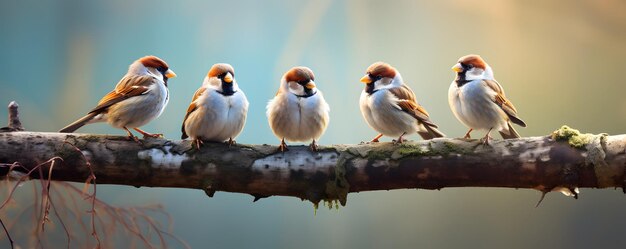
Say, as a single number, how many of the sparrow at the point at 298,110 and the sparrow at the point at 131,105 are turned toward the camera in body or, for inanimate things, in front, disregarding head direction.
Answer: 1

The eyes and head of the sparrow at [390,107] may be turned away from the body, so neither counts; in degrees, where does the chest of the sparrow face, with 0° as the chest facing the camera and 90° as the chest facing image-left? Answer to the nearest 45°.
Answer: approximately 45°

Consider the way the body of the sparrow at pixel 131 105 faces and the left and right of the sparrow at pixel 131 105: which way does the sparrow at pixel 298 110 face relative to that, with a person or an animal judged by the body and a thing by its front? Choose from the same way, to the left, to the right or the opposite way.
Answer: to the right

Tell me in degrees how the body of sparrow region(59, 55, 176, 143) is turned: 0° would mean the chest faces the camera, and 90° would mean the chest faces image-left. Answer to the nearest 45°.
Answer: approximately 270°

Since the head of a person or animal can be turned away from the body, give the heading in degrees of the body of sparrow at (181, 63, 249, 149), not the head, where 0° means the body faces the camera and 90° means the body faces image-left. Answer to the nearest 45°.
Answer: approximately 315°

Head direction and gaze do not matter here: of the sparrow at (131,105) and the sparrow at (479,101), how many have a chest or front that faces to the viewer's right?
1

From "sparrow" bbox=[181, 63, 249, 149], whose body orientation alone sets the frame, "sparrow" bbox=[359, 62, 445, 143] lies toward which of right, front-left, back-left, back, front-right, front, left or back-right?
front-left
